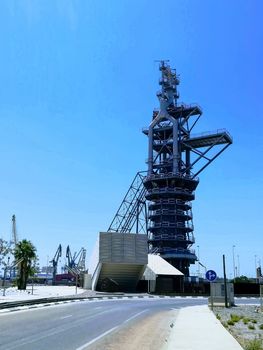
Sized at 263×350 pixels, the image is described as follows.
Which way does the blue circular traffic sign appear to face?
toward the camera
